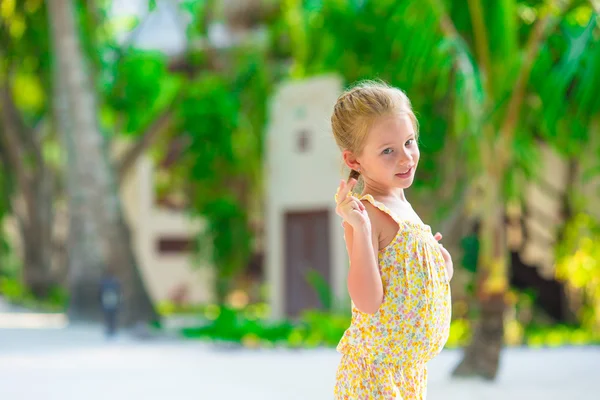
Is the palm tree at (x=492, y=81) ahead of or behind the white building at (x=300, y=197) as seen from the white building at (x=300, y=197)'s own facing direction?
ahead

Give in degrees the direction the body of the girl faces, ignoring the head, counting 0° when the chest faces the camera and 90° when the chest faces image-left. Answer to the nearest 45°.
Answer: approximately 315°

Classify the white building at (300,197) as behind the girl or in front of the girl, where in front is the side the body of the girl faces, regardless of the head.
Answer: behind

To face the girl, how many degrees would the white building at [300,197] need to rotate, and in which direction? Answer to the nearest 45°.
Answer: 0° — it already faces them
